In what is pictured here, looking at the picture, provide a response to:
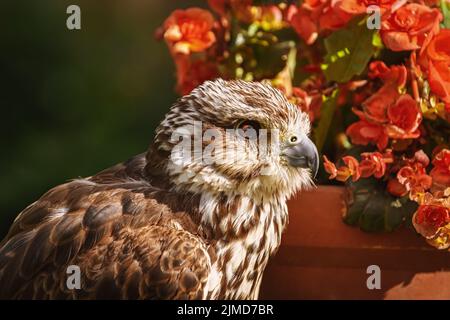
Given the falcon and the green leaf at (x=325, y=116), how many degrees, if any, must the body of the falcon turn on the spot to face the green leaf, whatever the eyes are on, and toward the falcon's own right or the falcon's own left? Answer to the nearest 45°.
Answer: approximately 45° to the falcon's own left

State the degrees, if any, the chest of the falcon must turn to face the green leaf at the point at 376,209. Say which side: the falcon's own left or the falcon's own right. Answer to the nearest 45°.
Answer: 0° — it already faces it

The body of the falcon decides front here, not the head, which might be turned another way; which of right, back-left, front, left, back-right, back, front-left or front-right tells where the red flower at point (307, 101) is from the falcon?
front-left

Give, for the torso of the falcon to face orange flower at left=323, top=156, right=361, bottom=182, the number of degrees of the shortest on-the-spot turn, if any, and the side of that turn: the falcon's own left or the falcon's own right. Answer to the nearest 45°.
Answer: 0° — it already faces it

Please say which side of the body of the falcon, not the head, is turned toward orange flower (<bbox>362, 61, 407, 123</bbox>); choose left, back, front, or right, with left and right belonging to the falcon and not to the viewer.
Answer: front

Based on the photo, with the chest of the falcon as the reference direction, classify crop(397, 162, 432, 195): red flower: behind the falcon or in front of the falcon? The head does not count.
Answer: in front

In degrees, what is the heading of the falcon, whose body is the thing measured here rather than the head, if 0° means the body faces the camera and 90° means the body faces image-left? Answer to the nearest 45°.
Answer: approximately 270°

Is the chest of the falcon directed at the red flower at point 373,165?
yes

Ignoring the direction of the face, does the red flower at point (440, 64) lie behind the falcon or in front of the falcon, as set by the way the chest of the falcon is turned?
in front
